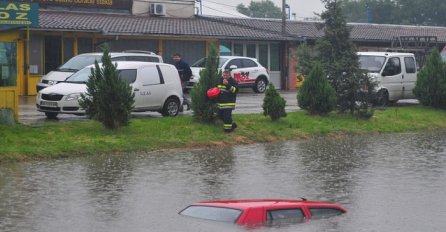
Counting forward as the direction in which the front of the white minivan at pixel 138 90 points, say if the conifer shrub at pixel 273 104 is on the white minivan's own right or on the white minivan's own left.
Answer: on the white minivan's own left

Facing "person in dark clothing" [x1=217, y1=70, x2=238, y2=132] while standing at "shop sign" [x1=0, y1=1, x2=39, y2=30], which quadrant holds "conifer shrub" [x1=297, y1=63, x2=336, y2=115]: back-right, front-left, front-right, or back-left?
front-left

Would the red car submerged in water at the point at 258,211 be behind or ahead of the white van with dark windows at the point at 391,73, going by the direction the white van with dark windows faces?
ahead

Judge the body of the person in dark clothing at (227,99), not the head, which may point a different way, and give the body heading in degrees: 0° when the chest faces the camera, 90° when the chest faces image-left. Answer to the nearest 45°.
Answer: approximately 45°

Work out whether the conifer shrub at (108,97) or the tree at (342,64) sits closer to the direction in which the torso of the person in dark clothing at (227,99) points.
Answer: the conifer shrub

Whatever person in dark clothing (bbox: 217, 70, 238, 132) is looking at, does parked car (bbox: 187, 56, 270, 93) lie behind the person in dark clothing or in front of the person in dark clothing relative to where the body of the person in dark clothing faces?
behind

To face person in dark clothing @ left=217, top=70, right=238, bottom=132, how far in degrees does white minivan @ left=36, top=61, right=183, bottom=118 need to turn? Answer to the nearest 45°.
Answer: approximately 90° to its left

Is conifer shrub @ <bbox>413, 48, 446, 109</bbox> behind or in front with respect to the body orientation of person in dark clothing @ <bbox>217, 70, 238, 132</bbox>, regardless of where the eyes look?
behind

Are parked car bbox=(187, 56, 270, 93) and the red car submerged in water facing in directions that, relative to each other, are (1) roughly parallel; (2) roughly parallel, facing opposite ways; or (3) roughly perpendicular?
roughly parallel, facing opposite ways

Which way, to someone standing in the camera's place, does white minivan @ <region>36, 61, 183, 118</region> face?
facing the viewer and to the left of the viewer
